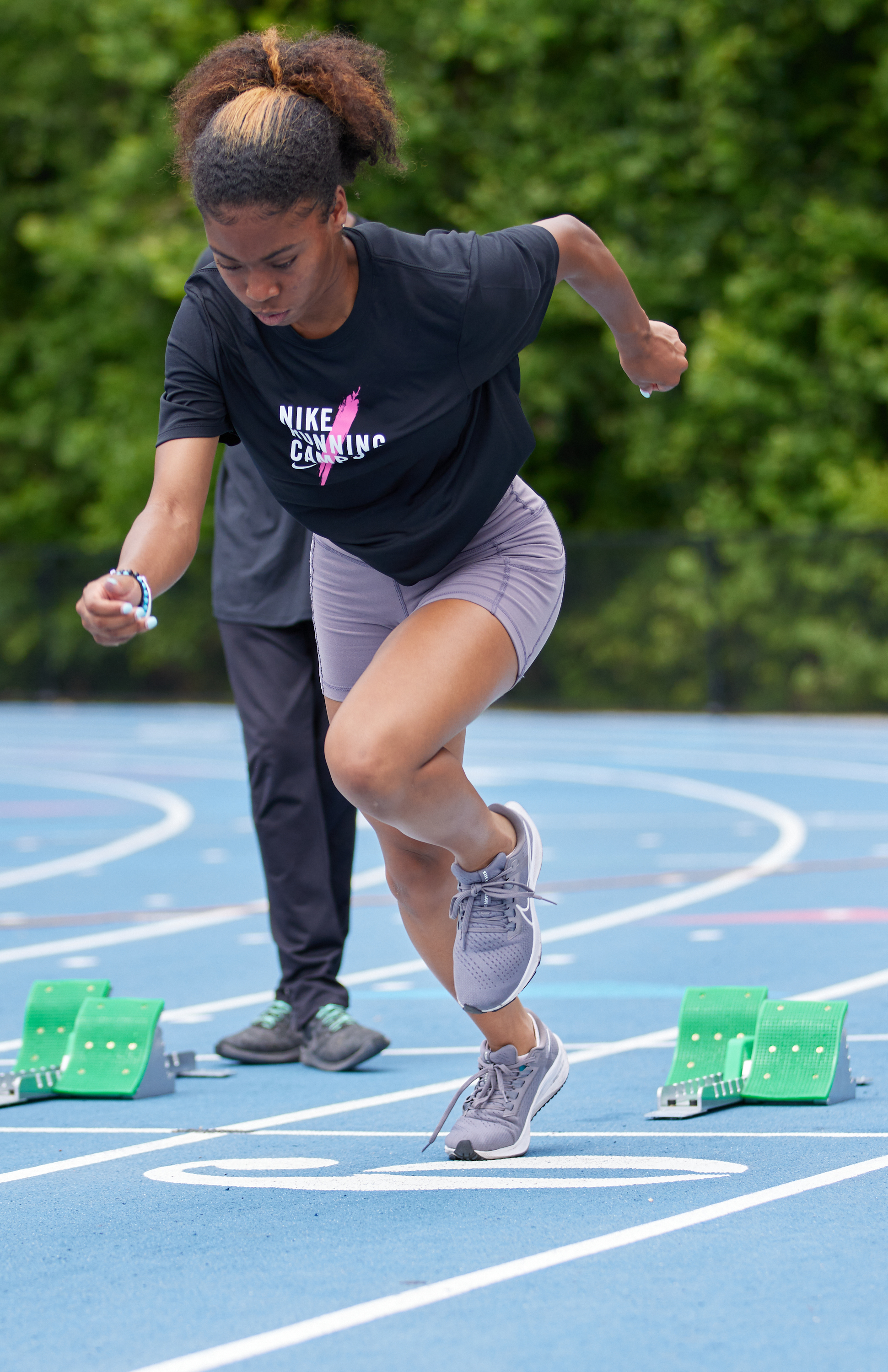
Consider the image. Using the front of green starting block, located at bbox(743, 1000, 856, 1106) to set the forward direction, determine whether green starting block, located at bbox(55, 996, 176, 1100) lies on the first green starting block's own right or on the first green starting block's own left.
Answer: on the first green starting block's own right

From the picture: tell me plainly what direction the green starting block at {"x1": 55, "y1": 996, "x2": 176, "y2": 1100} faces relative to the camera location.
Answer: facing the viewer and to the left of the viewer

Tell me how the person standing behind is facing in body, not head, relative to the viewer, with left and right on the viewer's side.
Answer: facing the viewer

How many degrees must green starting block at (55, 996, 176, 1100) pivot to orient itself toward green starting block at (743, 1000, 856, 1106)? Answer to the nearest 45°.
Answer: approximately 90° to its left

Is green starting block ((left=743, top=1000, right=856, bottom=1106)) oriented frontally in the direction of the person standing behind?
no

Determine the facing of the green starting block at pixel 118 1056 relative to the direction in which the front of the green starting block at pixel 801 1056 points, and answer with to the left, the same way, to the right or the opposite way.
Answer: the same way

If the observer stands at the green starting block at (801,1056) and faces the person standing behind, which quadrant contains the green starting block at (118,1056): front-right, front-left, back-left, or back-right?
front-left

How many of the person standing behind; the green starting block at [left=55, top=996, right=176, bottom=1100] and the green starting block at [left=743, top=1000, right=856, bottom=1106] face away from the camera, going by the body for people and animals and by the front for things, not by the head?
0

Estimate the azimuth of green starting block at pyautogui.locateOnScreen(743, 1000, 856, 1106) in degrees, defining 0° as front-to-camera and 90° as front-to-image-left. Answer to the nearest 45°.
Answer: approximately 45°
